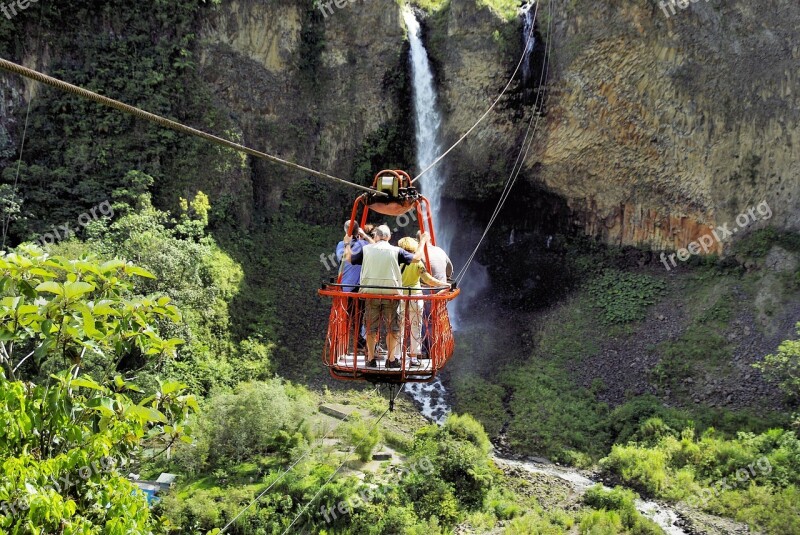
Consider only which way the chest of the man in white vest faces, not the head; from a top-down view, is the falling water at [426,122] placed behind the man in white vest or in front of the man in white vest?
in front

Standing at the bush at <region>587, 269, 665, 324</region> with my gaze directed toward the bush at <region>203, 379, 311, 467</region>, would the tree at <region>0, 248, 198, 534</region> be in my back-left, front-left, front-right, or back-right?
front-left

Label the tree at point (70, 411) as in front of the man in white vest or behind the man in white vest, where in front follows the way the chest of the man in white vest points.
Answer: behind

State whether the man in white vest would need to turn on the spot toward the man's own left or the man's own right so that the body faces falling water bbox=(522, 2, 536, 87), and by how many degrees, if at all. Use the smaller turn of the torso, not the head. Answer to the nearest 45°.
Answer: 0° — they already face it

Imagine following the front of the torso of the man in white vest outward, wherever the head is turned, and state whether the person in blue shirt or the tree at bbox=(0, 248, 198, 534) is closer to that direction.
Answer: the person in blue shirt

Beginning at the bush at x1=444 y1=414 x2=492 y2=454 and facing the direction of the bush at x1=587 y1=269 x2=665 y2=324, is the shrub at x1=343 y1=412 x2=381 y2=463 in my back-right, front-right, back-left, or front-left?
back-left

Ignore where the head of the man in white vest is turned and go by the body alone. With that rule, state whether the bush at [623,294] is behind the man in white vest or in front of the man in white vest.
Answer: in front

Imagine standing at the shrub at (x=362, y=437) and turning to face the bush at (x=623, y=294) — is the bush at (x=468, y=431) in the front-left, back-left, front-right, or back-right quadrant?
front-right

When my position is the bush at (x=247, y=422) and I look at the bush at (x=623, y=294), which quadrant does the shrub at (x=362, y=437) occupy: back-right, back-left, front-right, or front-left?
front-right

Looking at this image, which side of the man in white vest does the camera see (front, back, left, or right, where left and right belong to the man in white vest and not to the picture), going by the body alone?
back
